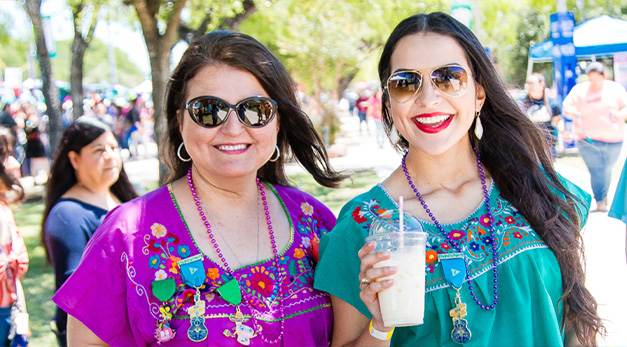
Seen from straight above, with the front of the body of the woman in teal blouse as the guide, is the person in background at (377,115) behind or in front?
behind

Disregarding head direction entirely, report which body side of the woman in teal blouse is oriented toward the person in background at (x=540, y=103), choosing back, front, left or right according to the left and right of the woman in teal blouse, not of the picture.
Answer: back

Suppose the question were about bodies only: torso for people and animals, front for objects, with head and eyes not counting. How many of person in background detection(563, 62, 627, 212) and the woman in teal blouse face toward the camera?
2

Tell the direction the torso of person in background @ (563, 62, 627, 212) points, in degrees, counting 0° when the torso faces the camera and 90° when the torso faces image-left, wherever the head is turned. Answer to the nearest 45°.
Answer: approximately 0°

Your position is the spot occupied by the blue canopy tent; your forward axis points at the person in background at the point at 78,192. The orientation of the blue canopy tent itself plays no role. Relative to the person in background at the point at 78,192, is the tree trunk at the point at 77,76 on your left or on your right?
right

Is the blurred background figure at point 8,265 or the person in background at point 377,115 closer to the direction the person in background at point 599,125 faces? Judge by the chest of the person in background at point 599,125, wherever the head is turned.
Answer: the blurred background figure

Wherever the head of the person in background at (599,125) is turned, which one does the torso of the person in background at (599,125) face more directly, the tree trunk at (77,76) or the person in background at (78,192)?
the person in background

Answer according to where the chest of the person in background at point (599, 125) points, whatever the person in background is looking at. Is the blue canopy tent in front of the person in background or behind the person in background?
behind

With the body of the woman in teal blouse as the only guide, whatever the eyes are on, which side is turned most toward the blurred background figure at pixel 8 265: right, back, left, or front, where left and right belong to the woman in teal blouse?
right

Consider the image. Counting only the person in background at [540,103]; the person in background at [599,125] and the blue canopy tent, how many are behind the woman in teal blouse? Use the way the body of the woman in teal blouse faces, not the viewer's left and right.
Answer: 3

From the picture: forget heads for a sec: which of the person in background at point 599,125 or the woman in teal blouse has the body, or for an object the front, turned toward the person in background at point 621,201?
the person in background at point 599,125
